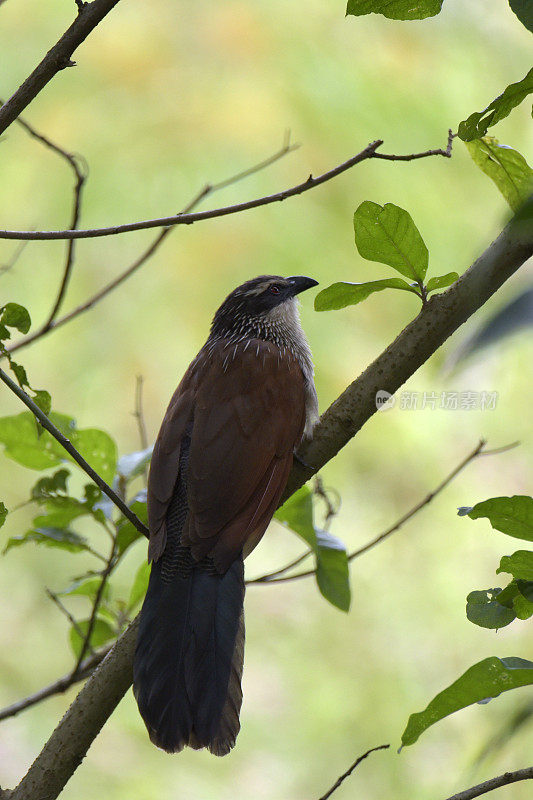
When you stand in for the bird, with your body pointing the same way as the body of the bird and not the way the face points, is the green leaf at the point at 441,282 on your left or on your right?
on your right

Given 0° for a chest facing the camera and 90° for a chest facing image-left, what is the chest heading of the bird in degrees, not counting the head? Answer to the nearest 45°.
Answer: approximately 225°
